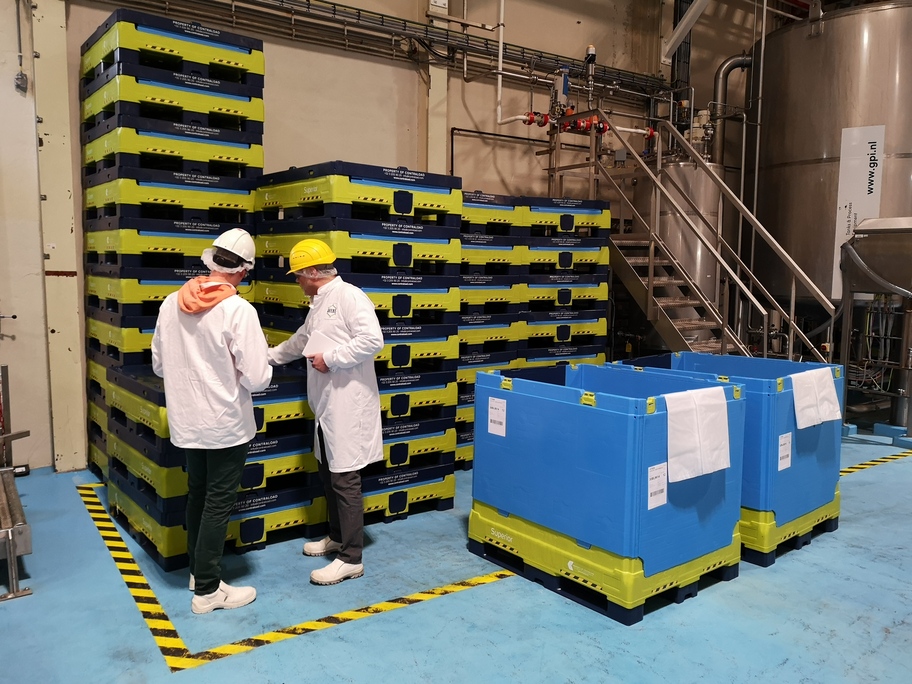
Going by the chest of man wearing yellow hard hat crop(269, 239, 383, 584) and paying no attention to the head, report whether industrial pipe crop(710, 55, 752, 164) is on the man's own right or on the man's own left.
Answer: on the man's own right

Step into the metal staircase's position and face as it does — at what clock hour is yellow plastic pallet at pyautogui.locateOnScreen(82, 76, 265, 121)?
The yellow plastic pallet is roughly at 3 o'clock from the metal staircase.

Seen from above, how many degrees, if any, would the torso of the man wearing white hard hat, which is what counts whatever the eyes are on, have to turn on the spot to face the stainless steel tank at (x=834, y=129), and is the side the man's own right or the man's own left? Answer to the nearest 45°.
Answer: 0° — they already face it

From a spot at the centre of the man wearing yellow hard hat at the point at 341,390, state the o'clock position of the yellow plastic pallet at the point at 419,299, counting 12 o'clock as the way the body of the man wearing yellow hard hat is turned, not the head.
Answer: The yellow plastic pallet is roughly at 4 o'clock from the man wearing yellow hard hat.

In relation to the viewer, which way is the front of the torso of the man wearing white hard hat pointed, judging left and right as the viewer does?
facing away from the viewer and to the right of the viewer

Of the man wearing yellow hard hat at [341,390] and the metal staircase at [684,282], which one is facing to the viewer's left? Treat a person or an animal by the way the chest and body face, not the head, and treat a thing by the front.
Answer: the man wearing yellow hard hat

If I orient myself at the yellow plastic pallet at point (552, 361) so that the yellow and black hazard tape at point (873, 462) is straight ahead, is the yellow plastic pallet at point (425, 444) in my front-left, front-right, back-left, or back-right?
back-right

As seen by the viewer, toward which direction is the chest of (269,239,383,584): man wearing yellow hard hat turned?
to the viewer's left

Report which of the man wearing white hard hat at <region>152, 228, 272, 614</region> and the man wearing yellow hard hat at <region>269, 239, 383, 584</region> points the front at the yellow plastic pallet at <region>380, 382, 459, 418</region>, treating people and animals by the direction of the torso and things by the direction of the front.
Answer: the man wearing white hard hat

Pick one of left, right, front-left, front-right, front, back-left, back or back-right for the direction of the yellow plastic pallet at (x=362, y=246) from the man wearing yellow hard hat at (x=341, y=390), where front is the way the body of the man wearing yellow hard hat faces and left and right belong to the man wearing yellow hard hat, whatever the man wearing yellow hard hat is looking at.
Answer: right

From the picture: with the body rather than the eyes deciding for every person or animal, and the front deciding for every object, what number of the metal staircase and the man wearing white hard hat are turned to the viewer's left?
0

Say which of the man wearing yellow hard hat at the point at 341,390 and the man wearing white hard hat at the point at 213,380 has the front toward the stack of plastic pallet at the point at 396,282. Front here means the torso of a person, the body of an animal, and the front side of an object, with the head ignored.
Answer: the man wearing white hard hat

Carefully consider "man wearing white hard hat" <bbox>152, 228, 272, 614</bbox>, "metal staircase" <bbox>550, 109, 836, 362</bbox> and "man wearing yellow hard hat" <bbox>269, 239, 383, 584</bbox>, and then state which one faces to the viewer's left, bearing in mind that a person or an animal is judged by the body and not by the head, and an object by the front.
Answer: the man wearing yellow hard hat

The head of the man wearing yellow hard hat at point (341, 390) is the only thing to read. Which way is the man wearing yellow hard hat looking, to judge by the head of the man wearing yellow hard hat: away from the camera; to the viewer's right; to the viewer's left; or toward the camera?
to the viewer's left

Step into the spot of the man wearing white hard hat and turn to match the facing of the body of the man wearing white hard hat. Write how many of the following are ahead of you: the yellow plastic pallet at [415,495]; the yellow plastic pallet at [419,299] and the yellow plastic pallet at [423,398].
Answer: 3

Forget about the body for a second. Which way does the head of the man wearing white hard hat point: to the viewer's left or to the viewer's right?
to the viewer's right

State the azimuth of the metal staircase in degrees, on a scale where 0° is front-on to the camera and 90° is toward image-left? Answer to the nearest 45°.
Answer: approximately 315°
